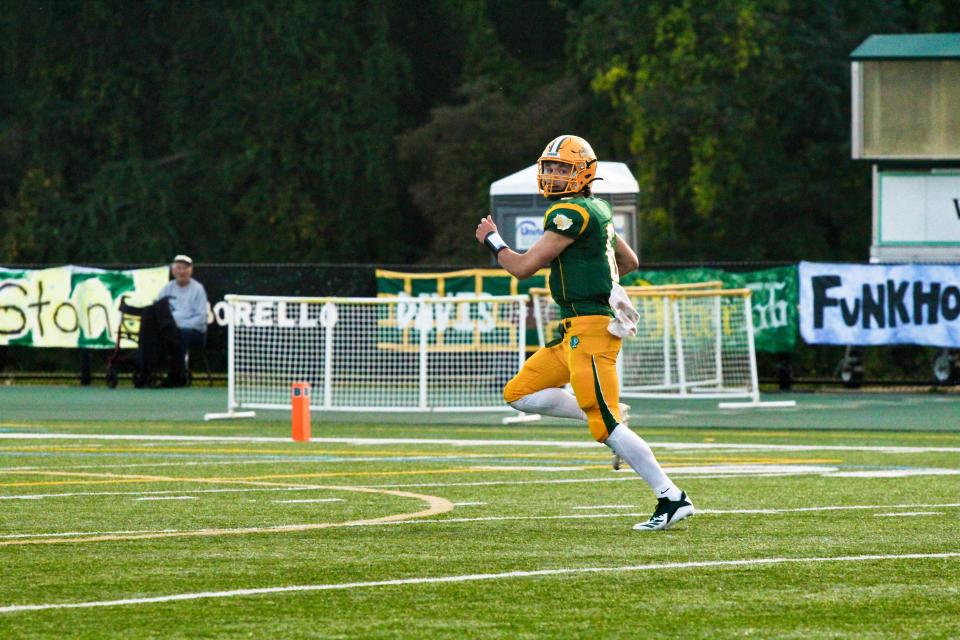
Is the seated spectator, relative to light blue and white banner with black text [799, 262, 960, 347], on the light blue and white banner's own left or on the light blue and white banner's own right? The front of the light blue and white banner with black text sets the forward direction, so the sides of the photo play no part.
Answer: on the light blue and white banner's own right

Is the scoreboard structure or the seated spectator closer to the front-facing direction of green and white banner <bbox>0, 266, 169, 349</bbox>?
the seated spectator

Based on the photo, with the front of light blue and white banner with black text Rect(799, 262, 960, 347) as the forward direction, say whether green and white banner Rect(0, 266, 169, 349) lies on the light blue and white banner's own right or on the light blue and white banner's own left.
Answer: on the light blue and white banner's own right

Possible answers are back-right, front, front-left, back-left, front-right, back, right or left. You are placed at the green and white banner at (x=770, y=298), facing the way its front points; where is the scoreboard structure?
back-left
